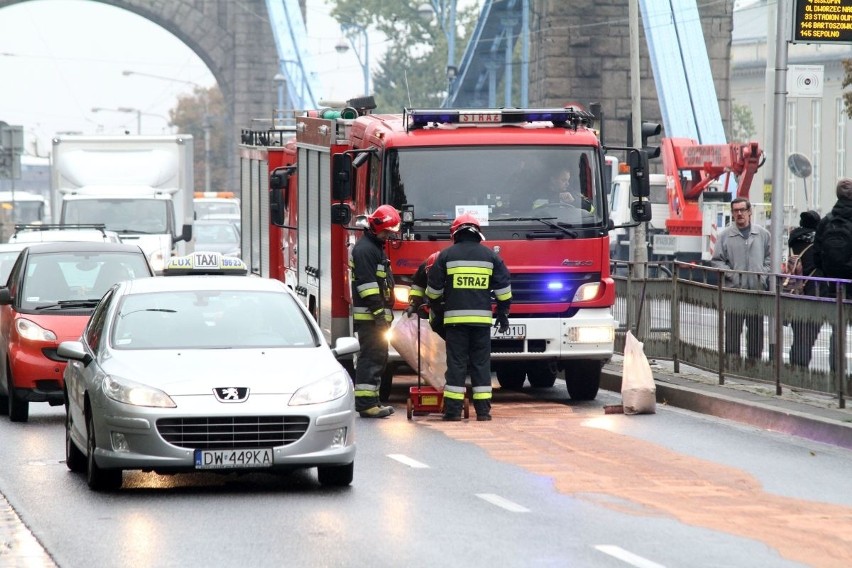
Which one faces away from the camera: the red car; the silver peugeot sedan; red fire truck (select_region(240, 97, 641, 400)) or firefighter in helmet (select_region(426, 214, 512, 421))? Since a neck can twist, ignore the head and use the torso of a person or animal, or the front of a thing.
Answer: the firefighter in helmet

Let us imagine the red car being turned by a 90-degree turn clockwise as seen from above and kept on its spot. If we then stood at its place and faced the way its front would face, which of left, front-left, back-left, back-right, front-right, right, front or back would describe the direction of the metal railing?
back

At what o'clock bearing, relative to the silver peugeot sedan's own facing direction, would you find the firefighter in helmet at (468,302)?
The firefighter in helmet is roughly at 7 o'clock from the silver peugeot sedan.

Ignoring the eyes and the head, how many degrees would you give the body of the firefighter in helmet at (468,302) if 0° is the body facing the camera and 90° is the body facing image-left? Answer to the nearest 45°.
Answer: approximately 180°

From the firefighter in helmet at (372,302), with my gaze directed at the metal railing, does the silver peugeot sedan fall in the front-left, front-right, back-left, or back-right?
back-right

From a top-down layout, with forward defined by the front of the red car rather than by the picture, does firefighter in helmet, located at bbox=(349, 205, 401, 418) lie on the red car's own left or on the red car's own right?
on the red car's own left

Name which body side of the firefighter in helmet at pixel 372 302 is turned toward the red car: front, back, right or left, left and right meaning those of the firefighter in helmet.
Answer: back

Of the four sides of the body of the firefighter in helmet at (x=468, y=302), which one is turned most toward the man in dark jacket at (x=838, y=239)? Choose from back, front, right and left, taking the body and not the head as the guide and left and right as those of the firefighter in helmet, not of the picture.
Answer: right
